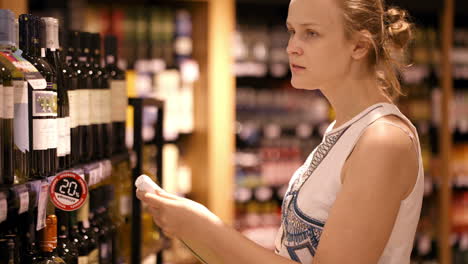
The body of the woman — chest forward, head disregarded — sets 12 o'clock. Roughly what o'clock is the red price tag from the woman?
The red price tag is roughly at 12 o'clock from the woman.

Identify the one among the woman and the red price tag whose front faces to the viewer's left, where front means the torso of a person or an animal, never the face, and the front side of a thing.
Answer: the woman

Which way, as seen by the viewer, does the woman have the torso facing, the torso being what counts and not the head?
to the viewer's left

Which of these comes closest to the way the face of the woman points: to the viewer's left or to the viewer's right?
to the viewer's left

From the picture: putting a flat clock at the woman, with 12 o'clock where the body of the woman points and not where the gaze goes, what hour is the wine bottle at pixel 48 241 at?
The wine bottle is roughly at 12 o'clock from the woman.

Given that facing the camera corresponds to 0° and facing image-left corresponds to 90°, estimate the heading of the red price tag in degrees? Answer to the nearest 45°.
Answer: approximately 0°

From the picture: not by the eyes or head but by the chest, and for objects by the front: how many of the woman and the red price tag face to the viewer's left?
1
